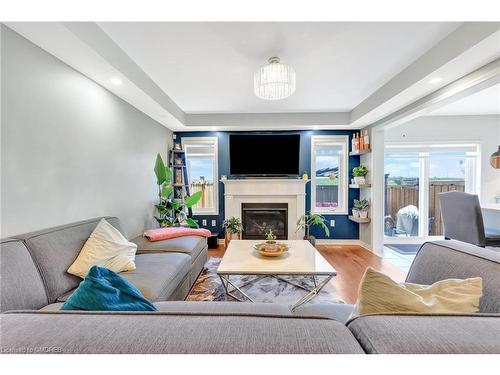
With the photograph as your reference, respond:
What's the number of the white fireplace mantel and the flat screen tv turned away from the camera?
0

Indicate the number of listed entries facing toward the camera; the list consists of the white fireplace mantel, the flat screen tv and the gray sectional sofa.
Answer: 2

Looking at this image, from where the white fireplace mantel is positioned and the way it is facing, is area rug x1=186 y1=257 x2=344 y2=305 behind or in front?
in front

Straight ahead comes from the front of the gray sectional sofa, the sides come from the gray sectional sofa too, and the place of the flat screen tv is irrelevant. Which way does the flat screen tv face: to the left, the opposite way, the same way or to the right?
the opposite way

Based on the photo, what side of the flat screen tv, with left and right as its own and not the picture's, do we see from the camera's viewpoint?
front

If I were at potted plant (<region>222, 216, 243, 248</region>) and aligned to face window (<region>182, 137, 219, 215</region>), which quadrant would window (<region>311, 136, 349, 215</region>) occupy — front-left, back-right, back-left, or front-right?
back-right

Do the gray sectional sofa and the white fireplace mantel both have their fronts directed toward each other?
yes

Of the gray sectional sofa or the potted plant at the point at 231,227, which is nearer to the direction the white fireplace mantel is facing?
the gray sectional sofa

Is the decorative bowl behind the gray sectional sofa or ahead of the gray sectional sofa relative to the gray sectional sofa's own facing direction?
ahead

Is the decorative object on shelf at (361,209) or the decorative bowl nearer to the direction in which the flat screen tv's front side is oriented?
the decorative bowl

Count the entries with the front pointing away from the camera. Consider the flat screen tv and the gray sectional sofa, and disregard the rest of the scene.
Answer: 1

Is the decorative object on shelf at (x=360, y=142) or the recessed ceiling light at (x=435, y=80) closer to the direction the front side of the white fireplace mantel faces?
the recessed ceiling light

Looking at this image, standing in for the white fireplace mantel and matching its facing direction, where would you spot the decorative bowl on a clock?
The decorative bowl is roughly at 12 o'clock from the white fireplace mantel.

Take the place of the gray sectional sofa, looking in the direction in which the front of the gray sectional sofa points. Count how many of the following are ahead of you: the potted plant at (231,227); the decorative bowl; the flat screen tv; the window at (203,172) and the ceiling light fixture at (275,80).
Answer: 5

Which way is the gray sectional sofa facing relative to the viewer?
away from the camera

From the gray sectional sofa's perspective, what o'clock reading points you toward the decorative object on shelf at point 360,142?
The decorative object on shelf is roughly at 1 o'clock from the gray sectional sofa.

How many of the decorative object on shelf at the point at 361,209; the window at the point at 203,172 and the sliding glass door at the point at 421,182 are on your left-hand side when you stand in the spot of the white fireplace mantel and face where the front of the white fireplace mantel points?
2
